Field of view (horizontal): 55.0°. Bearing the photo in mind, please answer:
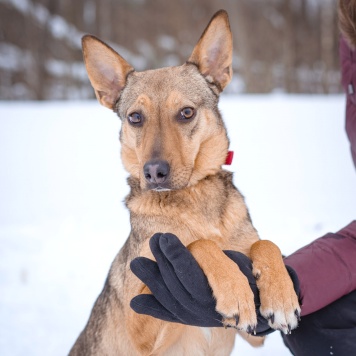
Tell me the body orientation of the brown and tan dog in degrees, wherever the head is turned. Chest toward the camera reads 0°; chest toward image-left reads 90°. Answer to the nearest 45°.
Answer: approximately 315°
